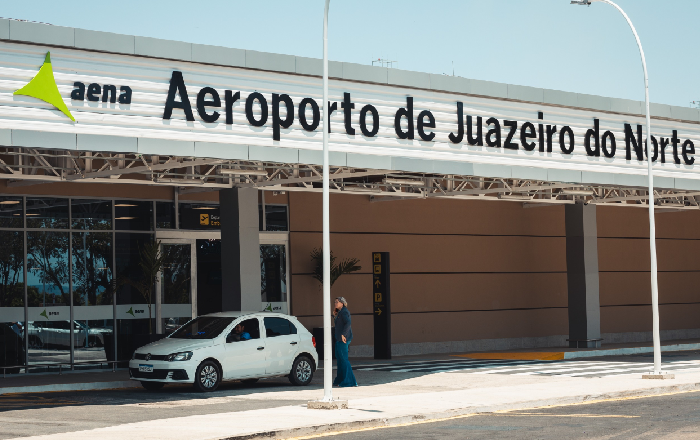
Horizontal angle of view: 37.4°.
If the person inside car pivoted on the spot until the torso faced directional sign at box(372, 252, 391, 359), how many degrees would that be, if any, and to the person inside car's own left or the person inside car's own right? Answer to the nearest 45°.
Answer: approximately 180°

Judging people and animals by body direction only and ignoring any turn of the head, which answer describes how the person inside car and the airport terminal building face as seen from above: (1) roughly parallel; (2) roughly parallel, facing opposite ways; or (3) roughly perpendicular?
roughly perpendicular

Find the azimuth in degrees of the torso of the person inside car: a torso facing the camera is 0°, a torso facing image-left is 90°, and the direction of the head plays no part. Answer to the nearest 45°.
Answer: approximately 45°

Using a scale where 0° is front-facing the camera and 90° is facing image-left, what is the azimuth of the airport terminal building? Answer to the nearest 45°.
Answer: approximately 315°
